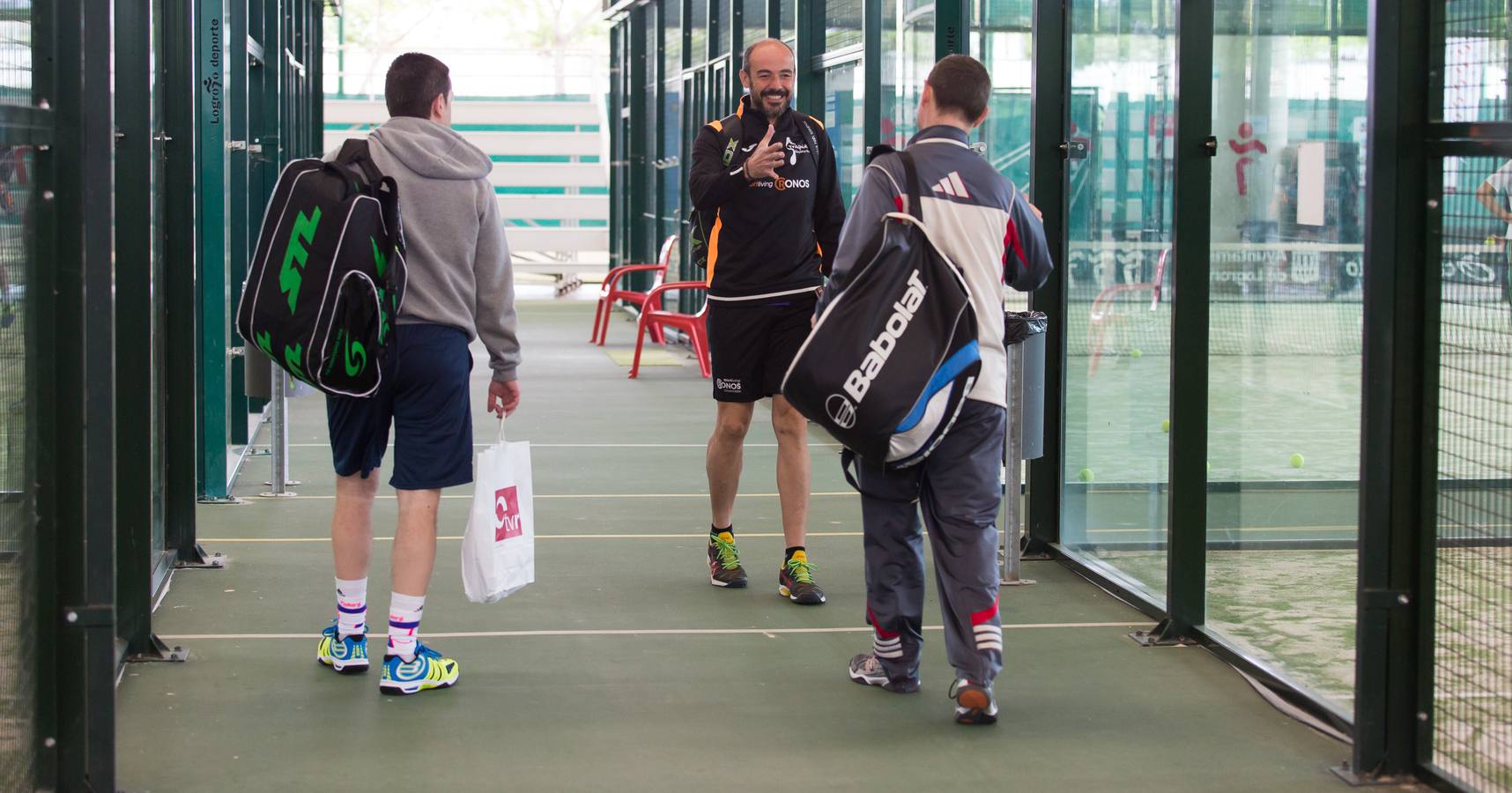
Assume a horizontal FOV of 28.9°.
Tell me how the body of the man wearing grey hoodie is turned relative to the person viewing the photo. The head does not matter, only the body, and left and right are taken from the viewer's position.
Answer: facing away from the viewer and to the right of the viewer

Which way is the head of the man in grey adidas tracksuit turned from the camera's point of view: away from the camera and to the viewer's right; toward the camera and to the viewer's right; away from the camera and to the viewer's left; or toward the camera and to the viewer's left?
away from the camera and to the viewer's left

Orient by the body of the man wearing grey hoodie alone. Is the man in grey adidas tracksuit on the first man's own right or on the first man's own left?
on the first man's own right

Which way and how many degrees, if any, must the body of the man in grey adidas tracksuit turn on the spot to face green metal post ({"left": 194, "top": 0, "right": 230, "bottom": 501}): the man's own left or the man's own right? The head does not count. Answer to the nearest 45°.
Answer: approximately 45° to the man's own left

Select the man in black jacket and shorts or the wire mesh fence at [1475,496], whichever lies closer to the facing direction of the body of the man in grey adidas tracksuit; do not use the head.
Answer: the man in black jacket and shorts

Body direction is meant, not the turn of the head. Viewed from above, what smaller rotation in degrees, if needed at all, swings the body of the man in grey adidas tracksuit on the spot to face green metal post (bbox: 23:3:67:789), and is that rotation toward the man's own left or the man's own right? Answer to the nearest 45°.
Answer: approximately 135° to the man's own left

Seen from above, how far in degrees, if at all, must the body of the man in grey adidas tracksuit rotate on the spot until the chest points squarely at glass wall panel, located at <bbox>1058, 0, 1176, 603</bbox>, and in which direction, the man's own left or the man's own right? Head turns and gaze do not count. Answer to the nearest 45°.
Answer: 0° — they already face it

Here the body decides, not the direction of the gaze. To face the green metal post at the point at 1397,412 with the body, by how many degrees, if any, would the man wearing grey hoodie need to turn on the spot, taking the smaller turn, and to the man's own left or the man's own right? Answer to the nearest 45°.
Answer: approximately 90° to the man's own right

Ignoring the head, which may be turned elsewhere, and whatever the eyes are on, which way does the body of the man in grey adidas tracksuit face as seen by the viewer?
away from the camera

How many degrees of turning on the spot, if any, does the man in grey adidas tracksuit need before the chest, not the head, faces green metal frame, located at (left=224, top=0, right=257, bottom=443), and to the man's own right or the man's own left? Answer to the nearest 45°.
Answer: approximately 45° to the man's own left

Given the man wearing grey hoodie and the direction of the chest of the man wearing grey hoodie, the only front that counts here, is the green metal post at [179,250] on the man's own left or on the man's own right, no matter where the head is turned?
on the man's own left

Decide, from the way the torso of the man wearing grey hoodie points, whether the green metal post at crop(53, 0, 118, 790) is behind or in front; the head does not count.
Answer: behind
